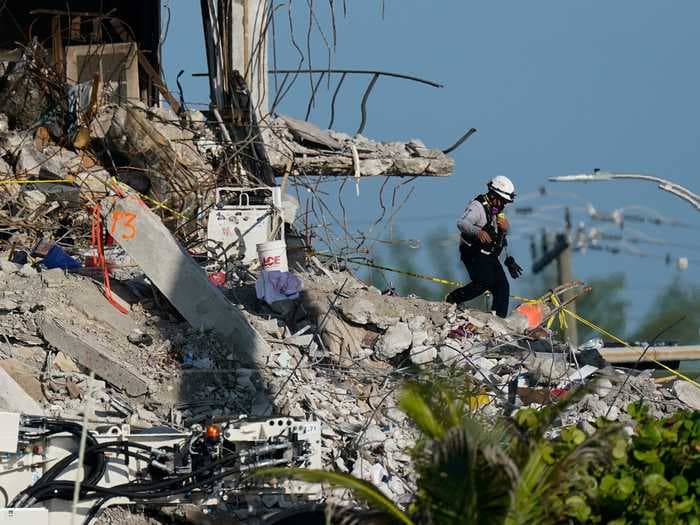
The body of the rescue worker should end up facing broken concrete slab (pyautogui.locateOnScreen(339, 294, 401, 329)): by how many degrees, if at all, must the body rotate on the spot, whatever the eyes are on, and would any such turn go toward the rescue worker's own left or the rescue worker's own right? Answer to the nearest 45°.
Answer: approximately 90° to the rescue worker's own right

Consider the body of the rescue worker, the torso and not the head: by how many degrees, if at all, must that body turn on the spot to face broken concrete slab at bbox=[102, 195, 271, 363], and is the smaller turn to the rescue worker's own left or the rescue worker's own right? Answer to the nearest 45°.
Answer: approximately 90° to the rescue worker's own right

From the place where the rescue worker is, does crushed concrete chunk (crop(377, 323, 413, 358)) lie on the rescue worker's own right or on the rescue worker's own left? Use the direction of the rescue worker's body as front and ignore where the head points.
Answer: on the rescue worker's own right
